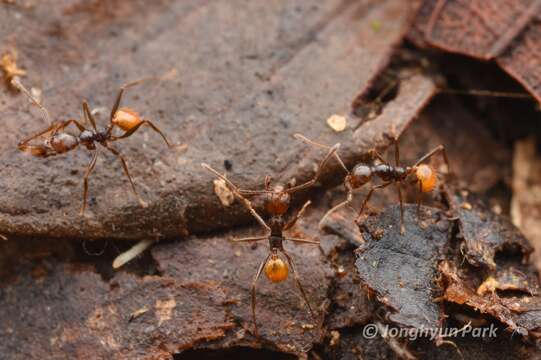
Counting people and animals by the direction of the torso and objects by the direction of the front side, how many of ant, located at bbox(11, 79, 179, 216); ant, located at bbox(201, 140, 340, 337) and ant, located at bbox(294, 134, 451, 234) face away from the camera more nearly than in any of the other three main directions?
1

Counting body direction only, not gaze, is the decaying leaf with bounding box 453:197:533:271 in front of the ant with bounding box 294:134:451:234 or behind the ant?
behind

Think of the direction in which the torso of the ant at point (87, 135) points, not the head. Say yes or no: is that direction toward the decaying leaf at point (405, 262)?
no

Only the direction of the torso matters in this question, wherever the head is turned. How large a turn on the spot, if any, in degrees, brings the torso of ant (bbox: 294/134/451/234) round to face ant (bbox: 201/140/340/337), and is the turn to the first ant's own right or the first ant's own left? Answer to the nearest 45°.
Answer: approximately 45° to the first ant's own left

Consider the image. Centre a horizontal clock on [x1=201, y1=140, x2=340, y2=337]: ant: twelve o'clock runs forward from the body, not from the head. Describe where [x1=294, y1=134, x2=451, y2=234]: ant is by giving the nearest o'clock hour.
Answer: [x1=294, y1=134, x2=451, y2=234]: ant is roughly at 2 o'clock from [x1=201, y1=140, x2=340, y2=337]: ant.

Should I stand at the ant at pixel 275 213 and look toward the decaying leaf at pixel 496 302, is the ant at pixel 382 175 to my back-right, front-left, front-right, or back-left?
front-left

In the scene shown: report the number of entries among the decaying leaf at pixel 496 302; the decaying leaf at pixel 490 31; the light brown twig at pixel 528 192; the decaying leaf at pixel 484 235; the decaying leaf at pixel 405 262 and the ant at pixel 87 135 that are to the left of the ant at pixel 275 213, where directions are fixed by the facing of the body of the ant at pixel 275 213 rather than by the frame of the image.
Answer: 1

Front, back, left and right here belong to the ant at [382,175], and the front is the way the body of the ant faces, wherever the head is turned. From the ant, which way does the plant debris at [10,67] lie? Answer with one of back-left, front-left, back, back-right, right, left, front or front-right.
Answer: front

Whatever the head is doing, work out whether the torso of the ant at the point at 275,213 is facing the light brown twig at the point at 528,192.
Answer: no

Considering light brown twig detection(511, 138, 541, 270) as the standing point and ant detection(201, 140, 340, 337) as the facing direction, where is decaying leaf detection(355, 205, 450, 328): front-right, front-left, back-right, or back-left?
front-left

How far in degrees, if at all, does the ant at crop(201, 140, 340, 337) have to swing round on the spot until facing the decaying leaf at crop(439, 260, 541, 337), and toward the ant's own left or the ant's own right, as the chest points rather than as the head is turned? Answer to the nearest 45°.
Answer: approximately 90° to the ant's own right

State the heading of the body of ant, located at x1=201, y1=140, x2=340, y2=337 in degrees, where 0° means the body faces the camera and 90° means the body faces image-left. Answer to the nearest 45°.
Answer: approximately 180°

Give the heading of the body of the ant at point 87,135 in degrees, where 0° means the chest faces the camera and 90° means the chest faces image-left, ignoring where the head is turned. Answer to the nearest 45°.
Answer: approximately 90°

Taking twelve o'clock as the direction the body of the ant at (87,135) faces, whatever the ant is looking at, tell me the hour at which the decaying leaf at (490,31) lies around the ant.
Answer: The decaying leaf is roughly at 6 o'clock from the ant.

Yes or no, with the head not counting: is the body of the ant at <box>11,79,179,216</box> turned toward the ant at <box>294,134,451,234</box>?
no

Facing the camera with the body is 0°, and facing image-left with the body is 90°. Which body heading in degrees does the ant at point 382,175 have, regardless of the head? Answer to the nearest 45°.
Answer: approximately 90°

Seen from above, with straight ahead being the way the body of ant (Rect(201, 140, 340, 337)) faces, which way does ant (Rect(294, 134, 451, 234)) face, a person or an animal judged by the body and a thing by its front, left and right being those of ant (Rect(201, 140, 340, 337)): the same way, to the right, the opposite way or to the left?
to the left

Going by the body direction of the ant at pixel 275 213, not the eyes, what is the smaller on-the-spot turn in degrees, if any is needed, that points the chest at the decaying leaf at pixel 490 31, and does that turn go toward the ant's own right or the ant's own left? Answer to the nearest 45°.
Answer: approximately 45° to the ant's own right
